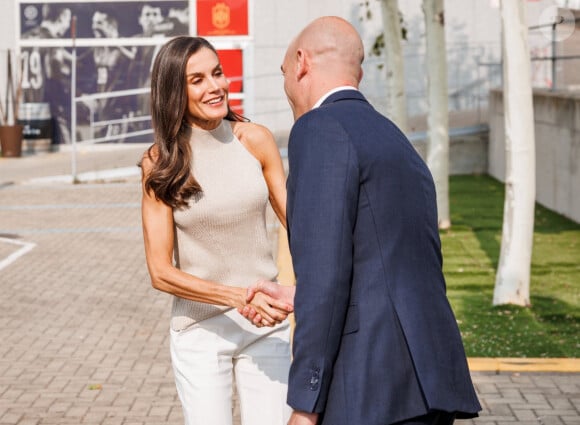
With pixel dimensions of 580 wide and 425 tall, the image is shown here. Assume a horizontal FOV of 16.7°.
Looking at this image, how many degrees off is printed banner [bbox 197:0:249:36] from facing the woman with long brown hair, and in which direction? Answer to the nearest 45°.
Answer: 0° — it already faces them

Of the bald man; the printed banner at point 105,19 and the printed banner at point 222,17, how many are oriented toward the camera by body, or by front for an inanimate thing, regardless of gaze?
2

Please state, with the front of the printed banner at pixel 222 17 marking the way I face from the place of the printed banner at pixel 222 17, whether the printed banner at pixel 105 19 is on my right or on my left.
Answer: on my right

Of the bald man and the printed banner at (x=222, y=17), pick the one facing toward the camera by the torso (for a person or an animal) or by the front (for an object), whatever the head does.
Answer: the printed banner

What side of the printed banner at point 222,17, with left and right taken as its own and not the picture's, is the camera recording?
front

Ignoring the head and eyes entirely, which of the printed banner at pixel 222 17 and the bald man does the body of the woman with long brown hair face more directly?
the bald man

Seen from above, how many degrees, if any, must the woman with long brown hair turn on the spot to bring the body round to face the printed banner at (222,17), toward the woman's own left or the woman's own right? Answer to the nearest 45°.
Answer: approximately 135° to the woman's own left

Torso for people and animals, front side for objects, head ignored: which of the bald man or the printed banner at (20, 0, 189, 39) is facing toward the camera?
the printed banner

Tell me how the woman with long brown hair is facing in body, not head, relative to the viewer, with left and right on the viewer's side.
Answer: facing the viewer and to the right of the viewer

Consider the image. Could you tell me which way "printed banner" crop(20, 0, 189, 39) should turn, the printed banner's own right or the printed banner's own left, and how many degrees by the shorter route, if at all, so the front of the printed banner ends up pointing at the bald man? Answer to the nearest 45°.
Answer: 0° — it already faces them

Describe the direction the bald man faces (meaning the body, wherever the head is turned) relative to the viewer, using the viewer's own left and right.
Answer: facing away from the viewer and to the left of the viewer

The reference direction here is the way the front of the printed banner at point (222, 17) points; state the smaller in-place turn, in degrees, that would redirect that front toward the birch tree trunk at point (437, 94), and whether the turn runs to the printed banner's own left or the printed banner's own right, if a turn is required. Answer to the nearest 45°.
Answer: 0° — it already faces it

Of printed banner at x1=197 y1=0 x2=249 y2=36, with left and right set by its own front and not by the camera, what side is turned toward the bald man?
front

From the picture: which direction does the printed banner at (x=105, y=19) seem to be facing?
toward the camera

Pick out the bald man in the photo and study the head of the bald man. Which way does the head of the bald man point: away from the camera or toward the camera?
away from the camera
